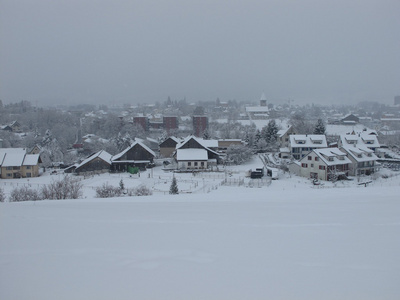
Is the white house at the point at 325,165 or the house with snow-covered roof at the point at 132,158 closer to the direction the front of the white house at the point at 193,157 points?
the white house

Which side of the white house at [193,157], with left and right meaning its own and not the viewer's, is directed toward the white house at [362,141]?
left

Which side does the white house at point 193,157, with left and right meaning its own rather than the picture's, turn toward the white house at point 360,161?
left

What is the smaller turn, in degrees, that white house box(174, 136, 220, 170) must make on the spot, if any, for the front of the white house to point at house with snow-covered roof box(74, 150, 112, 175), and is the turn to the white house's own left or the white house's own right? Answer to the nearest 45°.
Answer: approximately 90° to the white house's own right

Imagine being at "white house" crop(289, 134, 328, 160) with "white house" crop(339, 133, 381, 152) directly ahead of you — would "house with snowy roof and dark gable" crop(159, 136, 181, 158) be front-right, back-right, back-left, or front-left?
back-left

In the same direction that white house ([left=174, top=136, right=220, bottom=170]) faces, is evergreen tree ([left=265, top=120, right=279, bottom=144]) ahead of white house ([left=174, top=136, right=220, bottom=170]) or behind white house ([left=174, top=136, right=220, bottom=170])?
behind

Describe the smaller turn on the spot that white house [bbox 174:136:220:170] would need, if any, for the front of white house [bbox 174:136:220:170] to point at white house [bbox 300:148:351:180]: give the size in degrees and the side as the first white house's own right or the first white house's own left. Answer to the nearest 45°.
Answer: approximately 45° to the first white house's own left

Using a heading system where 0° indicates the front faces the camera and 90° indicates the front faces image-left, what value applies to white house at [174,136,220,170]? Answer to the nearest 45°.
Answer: approximately 0°

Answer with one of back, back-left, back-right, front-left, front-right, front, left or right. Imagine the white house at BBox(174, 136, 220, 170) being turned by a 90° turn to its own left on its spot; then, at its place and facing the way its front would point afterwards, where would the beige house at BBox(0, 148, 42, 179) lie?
back

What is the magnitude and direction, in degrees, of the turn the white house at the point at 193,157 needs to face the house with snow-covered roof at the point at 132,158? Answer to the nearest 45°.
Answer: approximately 90° to its right
